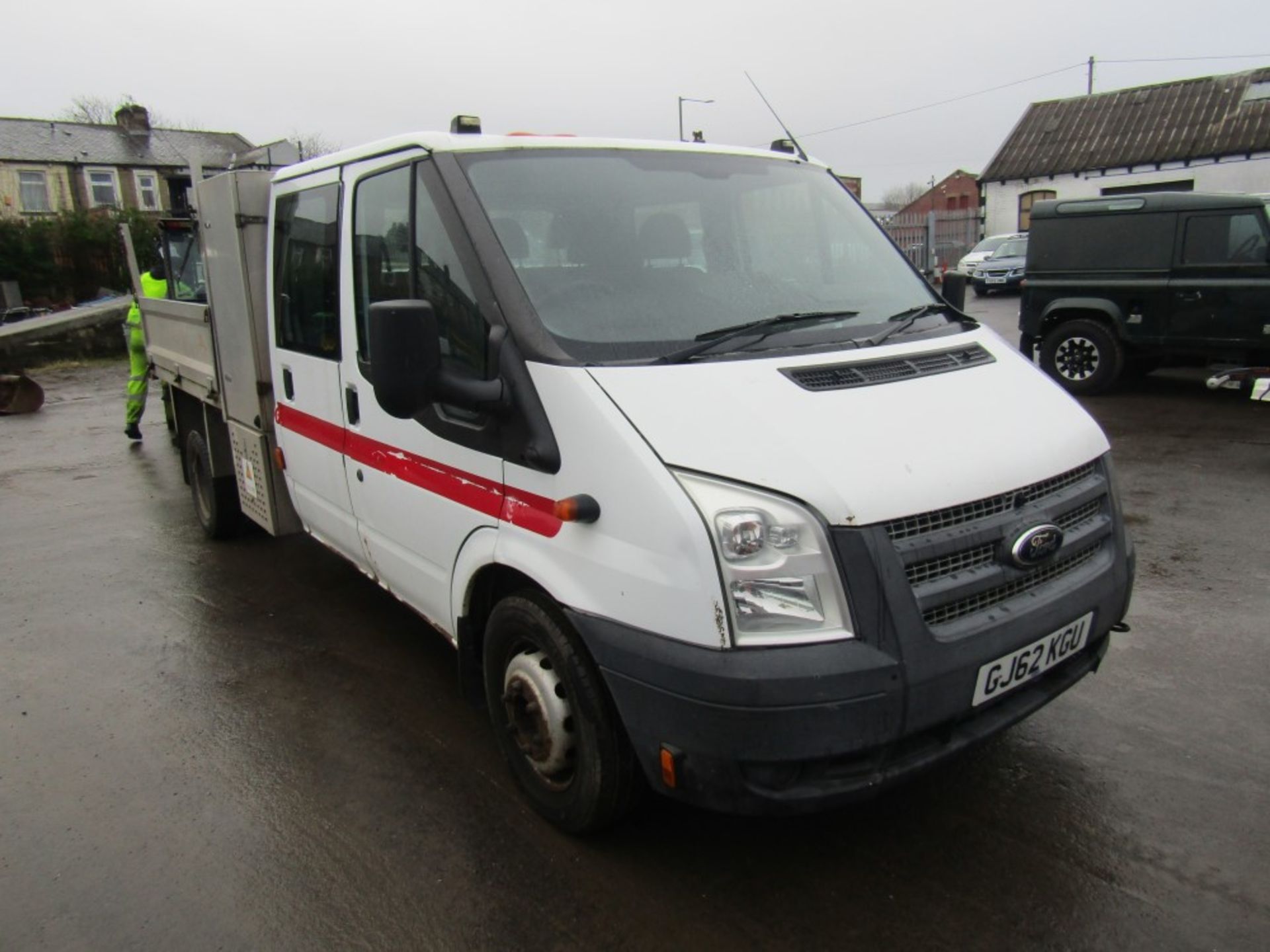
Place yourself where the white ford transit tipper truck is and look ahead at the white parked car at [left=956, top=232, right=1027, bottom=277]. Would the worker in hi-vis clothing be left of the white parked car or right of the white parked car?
left

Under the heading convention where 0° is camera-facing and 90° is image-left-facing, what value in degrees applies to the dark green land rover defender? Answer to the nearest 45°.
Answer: approximately 270°

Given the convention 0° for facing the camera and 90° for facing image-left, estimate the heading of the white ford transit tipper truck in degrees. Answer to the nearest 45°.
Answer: approximately 315°

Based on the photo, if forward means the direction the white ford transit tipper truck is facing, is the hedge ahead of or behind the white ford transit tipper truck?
behind

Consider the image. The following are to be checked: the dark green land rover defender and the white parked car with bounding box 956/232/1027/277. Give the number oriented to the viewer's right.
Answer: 1

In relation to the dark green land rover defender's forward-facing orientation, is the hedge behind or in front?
behind

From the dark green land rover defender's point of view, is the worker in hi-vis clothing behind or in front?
behind

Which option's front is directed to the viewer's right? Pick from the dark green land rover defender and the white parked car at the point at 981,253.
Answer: the dark green land rover defender

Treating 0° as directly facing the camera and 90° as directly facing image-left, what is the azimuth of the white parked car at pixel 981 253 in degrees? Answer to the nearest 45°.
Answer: approximately 45°

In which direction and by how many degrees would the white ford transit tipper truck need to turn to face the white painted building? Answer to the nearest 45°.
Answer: approximately 90° to its left

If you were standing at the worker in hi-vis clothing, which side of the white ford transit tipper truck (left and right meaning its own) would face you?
back
